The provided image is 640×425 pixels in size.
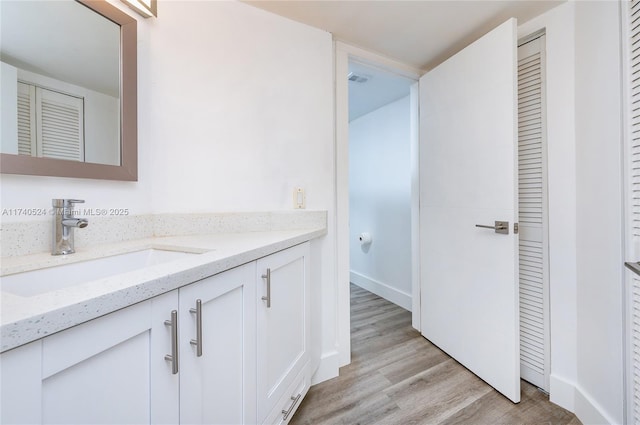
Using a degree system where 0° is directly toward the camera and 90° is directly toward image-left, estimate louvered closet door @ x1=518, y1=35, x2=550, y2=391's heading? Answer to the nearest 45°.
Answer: approximately 45°

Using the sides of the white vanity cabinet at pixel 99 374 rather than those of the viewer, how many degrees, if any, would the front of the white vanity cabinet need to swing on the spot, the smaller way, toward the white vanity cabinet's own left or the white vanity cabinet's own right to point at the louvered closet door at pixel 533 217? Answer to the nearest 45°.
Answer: approximately 45° to the white vanity cabinet's own left

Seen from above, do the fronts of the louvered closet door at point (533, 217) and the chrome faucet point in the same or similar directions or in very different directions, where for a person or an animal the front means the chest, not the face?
very different directions

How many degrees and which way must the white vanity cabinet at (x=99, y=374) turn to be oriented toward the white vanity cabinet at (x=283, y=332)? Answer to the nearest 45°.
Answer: approximately 90° to its left

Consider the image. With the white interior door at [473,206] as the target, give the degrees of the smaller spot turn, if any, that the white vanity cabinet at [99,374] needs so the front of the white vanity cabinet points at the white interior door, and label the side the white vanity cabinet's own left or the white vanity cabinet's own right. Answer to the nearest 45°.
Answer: approximately 45° to the white vanity cabinet's own left

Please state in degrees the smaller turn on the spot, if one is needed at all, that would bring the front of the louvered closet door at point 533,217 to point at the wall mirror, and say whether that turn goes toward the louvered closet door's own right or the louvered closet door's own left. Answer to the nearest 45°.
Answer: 0° — it already faces it
